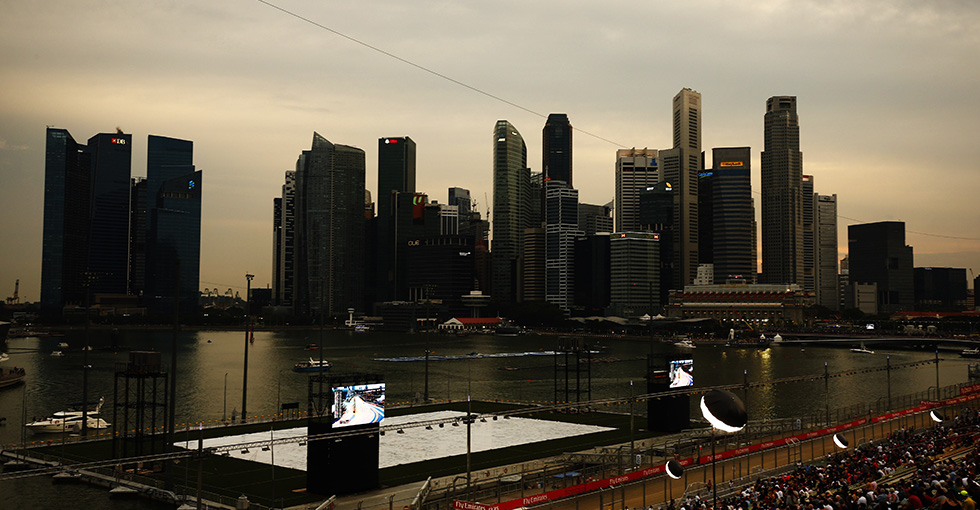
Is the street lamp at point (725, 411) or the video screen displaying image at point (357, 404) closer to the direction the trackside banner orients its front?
the street lamp

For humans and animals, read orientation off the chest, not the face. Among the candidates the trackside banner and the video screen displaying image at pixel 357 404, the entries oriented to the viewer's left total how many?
0

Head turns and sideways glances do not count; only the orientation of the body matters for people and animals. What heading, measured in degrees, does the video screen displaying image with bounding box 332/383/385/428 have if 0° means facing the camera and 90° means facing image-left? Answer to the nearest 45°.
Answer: approximately 315°

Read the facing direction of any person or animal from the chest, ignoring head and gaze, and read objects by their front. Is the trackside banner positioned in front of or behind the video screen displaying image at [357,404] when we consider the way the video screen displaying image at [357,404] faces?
in front
